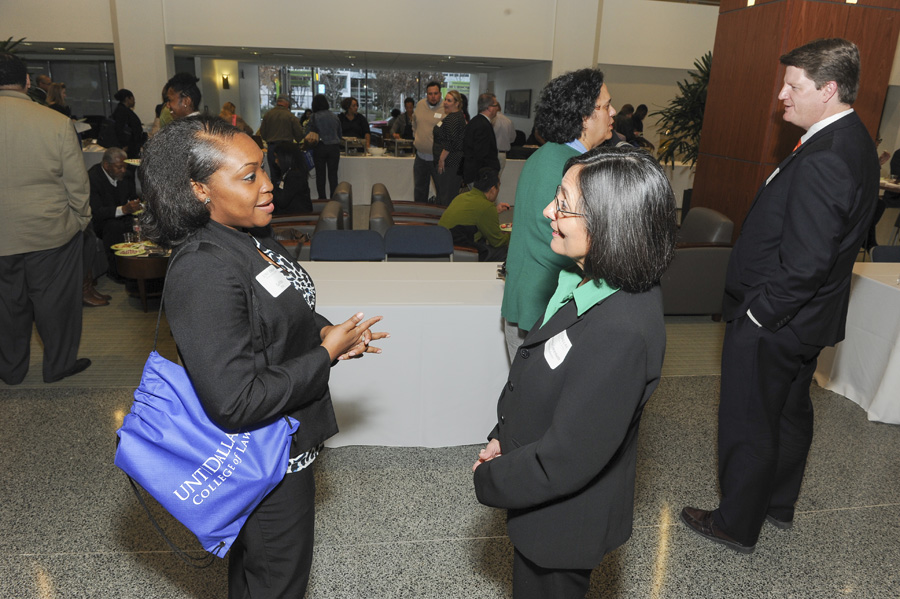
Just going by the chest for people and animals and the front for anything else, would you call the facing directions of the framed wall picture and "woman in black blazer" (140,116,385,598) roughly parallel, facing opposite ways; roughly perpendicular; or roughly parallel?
roughly perpendicular

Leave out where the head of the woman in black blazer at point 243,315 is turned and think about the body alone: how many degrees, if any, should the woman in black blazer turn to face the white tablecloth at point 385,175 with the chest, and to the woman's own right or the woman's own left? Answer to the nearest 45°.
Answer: approximately 90° to the woman's own left

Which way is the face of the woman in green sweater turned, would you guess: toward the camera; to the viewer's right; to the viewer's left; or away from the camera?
to the viewer's right

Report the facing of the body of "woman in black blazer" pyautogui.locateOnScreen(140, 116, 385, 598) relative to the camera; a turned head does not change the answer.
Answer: to the viewer's right

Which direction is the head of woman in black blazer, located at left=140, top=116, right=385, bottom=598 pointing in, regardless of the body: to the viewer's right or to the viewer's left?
to the viewer's right

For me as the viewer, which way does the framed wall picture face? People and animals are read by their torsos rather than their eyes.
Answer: facing the viewer

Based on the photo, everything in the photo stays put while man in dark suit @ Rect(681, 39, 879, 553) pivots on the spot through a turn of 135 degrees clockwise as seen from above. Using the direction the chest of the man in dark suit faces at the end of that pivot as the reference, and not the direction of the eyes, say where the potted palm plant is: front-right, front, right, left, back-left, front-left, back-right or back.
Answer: front-left

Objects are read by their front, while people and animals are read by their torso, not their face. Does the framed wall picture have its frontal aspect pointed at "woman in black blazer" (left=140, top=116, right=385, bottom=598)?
yes

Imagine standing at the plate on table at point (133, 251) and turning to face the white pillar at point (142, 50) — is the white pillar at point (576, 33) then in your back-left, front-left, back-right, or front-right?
front-right

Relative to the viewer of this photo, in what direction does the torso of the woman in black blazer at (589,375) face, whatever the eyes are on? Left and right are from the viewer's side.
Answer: facing to the left of the viewer

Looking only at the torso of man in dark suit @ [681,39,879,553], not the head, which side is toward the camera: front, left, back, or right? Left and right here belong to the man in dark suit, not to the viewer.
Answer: left

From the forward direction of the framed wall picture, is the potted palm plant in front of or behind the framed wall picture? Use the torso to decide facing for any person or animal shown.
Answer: in front

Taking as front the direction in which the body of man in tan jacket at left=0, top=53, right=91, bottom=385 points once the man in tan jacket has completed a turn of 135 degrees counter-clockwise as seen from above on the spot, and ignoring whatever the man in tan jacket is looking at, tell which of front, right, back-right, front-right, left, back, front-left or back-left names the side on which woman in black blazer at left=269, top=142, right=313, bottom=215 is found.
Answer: back

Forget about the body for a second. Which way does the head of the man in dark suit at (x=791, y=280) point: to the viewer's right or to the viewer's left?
to the viewer's left

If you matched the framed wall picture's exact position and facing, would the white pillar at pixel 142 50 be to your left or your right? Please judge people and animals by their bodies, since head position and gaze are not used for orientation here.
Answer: on your right
